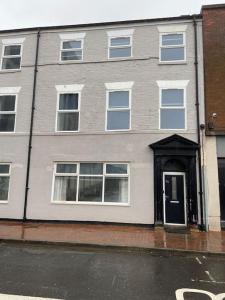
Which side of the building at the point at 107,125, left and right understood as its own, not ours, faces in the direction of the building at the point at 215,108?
left

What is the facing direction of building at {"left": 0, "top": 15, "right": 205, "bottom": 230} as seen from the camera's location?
facing the viewer
